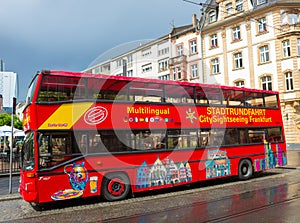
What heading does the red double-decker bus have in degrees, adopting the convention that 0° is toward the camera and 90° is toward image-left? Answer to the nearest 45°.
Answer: approximately 45°
